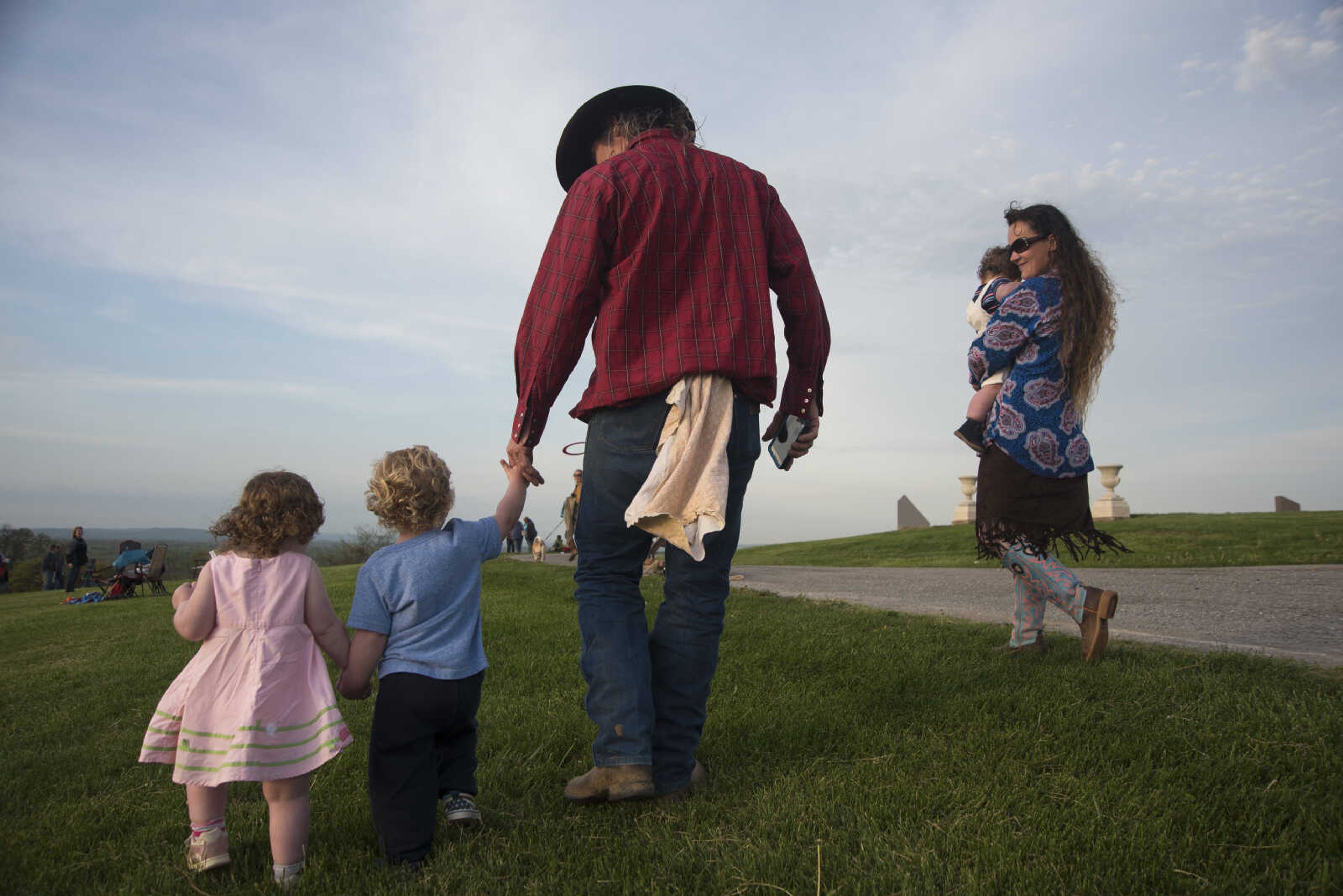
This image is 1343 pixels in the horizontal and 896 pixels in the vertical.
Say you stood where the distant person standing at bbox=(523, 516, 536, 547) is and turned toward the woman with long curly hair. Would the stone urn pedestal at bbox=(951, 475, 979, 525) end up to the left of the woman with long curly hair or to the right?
left

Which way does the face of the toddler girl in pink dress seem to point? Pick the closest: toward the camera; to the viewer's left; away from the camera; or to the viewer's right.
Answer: away from the camera

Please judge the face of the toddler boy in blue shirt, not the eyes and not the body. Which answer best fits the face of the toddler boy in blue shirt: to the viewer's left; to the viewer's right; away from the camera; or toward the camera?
away from the camera

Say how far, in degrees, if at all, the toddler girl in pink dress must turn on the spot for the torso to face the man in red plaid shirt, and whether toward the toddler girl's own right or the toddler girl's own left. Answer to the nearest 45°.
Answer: approximately 90° to the toddler girl's own right

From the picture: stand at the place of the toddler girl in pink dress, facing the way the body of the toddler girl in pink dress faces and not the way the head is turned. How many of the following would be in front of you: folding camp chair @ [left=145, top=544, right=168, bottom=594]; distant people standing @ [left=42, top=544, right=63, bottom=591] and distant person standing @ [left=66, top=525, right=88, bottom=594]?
3

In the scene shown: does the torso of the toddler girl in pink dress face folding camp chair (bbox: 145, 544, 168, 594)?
yes

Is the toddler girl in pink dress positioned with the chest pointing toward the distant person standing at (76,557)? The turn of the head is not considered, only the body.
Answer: yes

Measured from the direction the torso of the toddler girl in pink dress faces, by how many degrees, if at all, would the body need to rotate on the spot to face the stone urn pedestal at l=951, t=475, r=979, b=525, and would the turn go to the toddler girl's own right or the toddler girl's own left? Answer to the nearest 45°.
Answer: approximately 45° to the toddler girl's own right

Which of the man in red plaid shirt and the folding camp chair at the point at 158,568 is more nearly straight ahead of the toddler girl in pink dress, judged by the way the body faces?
the folding camp chair

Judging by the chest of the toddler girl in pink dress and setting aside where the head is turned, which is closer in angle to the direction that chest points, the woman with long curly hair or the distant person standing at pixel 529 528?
the distant person standing

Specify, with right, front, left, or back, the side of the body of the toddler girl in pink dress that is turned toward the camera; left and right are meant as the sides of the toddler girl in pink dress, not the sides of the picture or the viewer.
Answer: back
